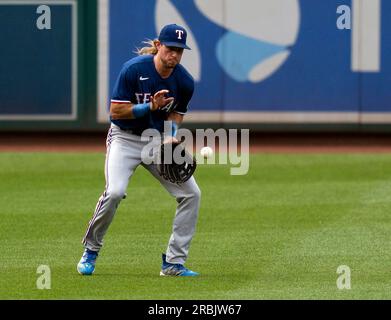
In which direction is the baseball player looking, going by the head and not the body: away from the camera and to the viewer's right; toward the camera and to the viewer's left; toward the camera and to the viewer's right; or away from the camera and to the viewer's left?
toward the camera and to the viewer's right

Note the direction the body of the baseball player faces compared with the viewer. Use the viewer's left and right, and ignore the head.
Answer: facing the viewer and to the right of the viewer
